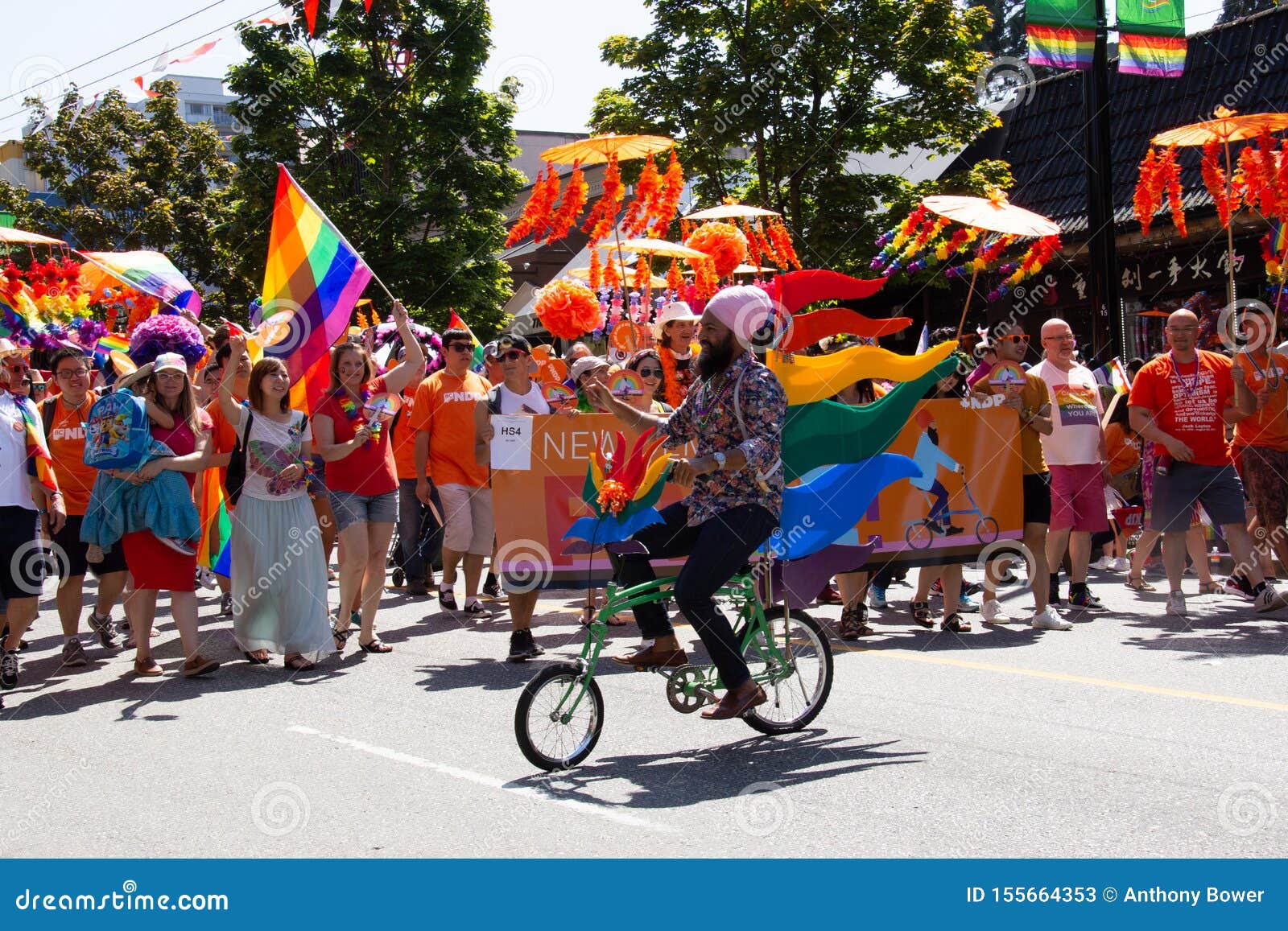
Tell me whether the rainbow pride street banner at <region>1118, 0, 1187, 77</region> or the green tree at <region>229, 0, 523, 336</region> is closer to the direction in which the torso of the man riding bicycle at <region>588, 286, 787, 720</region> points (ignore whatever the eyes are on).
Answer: the green tree

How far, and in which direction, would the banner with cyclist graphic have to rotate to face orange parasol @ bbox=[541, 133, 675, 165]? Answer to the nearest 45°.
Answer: approximately 135° to its right

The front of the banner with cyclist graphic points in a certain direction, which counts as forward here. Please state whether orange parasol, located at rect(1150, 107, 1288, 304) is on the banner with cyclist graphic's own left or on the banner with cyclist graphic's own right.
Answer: on the banner with cyclist graphic's own left

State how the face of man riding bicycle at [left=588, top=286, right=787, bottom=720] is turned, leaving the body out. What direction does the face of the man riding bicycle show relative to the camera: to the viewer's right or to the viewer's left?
to the viewer's left

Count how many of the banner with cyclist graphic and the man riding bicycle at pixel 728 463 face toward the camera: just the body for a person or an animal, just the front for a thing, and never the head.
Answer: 1

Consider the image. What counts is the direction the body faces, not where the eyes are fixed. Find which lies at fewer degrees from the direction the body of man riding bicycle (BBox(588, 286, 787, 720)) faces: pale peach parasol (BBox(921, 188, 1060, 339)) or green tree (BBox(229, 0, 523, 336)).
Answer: the green tree

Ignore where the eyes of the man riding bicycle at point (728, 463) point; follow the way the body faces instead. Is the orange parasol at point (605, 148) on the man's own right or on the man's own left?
on the man's own right

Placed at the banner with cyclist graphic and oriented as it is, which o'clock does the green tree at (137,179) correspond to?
The green tree is roughly at 5 o'clock from the banner with cyclist graphic.

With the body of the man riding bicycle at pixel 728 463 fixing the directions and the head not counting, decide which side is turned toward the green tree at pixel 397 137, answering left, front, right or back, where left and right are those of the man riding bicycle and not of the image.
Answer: right

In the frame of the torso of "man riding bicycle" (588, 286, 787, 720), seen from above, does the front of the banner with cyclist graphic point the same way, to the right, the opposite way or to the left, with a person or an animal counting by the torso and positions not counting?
to the left

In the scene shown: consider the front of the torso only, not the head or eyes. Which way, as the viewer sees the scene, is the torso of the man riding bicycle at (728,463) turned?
to the viewer's left
